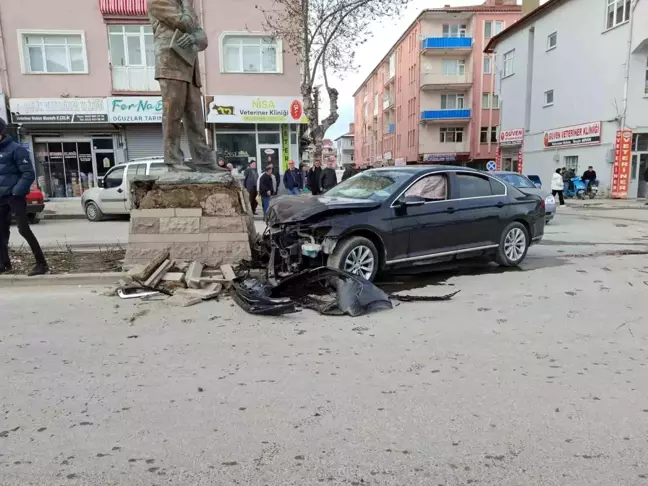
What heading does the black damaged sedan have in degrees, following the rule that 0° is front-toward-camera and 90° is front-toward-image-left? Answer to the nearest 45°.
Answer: approximately 45°

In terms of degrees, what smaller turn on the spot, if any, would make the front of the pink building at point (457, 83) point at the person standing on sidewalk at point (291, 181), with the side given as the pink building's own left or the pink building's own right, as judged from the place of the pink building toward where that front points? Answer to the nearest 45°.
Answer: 0° — it already faces them

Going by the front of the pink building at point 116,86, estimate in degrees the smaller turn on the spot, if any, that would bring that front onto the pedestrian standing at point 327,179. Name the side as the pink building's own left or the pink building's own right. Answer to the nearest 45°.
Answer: approximately 45° to the pink building's own left

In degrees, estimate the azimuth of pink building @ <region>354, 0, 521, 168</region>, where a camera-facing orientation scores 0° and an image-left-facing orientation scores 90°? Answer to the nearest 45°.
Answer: approximately 0°

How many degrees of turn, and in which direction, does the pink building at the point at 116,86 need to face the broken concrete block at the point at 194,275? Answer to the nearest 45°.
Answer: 0° — it already faces it

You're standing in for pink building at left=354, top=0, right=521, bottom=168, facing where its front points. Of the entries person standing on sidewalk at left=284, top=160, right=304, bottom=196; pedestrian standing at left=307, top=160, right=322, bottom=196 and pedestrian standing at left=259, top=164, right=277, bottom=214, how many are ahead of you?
3

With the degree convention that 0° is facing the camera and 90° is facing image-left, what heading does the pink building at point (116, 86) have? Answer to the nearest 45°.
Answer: approximately 0°

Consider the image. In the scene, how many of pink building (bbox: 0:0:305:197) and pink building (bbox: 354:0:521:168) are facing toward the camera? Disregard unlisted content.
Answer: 2
